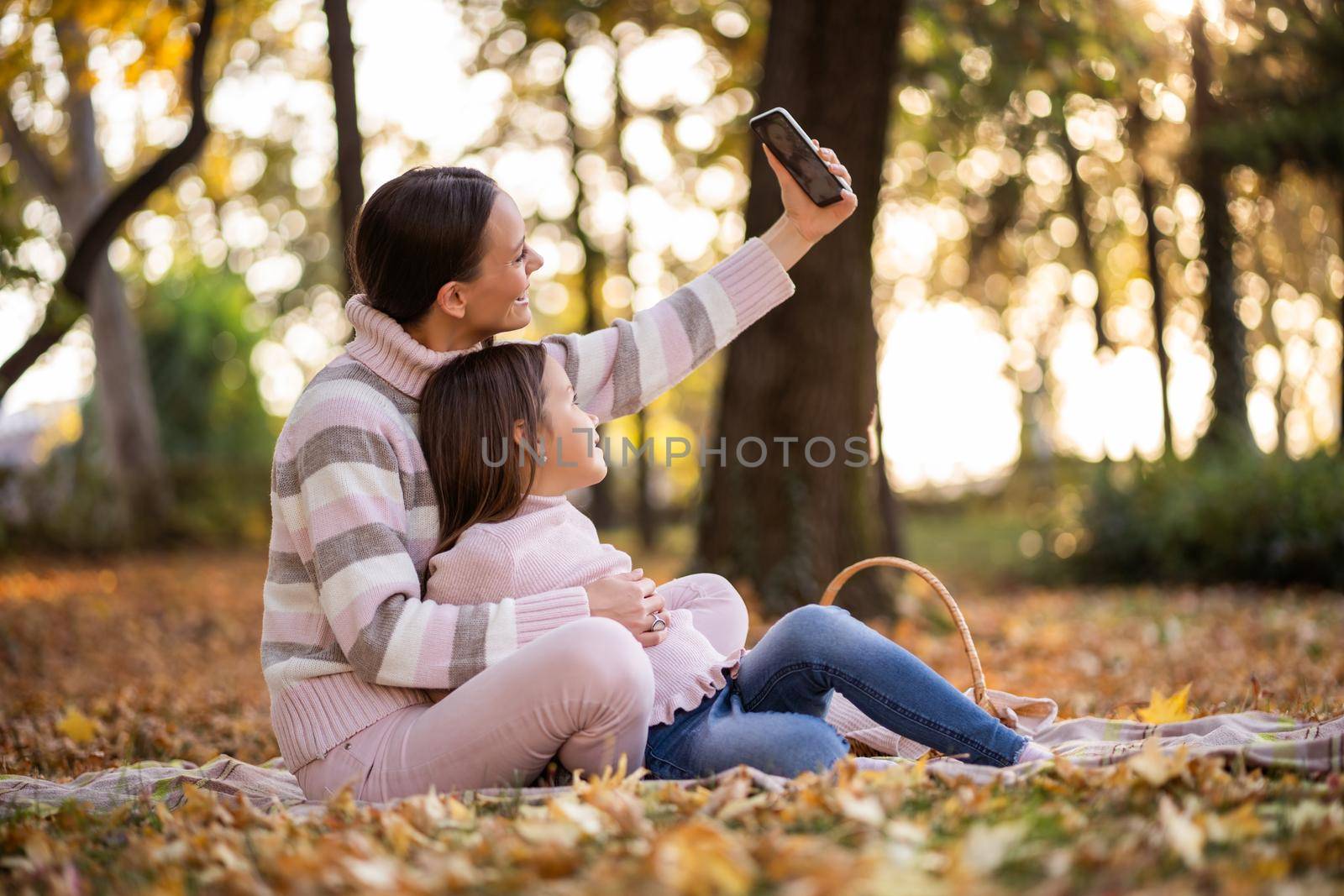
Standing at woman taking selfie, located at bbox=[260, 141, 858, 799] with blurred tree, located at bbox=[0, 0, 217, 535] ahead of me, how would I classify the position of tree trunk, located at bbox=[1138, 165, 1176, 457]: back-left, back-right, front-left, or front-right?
front-right

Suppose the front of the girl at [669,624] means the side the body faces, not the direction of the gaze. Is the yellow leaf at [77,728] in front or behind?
behind

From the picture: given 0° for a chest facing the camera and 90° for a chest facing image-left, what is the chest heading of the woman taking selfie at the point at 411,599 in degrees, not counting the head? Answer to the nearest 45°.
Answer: approximately 270°

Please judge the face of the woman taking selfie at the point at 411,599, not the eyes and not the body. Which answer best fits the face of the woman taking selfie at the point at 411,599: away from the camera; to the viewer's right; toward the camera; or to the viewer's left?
to the viewer's right

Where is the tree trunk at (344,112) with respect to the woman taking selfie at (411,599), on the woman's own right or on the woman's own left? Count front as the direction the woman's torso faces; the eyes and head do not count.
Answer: on the woman's own left

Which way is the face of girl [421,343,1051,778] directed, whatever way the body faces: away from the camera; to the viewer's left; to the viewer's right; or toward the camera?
to the viewer's right

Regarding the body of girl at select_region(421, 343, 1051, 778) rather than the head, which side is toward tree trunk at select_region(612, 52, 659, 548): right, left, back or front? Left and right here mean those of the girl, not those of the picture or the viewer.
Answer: left

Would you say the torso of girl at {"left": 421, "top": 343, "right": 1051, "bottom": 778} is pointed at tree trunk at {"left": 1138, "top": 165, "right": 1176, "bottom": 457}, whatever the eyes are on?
no

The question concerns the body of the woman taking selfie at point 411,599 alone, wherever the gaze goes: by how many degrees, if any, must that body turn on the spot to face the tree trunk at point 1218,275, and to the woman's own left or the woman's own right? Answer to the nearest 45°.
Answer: approximately 45° to the woman's own left

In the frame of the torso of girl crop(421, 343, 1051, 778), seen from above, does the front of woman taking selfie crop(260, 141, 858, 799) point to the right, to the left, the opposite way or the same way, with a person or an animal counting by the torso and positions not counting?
the same way

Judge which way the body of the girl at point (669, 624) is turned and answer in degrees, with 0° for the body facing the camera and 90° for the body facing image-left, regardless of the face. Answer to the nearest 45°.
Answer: approximately 270°
